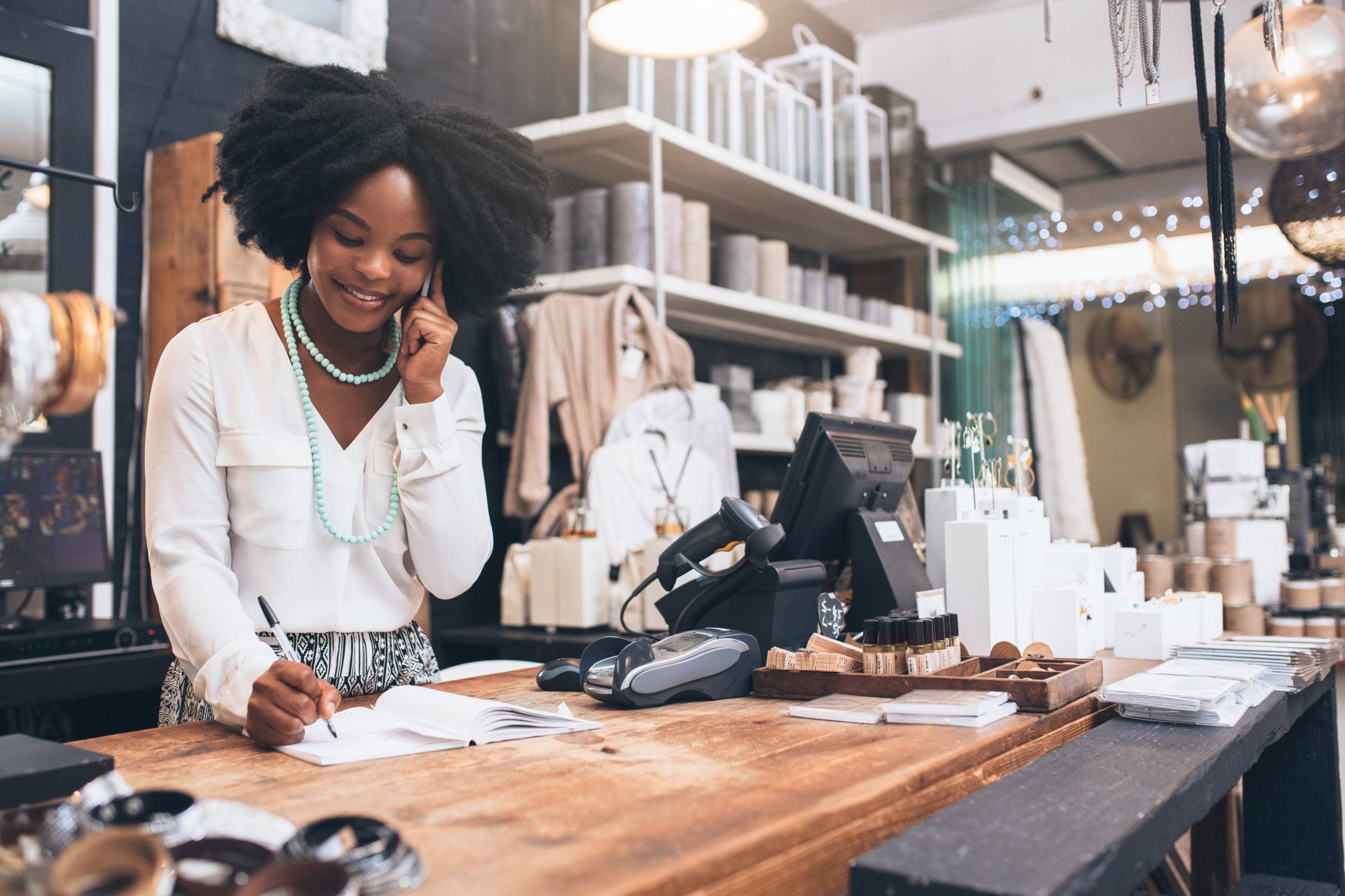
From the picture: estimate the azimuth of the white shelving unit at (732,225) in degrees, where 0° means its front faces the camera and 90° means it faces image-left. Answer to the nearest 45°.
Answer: approximately 315°

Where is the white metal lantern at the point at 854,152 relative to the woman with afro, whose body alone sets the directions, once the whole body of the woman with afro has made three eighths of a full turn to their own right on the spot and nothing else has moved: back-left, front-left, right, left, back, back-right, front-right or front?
right

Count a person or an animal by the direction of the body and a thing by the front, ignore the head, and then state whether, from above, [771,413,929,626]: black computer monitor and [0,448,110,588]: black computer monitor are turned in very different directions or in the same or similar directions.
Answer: very different directions

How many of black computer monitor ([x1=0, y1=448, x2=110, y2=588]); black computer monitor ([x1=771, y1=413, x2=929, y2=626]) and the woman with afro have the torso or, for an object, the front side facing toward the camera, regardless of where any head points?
2

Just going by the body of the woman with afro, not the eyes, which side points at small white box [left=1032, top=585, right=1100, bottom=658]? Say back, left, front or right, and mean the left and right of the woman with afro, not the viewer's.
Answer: left

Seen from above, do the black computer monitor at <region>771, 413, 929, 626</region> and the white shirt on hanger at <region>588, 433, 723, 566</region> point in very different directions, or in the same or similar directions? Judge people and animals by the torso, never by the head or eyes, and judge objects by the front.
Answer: very different directions

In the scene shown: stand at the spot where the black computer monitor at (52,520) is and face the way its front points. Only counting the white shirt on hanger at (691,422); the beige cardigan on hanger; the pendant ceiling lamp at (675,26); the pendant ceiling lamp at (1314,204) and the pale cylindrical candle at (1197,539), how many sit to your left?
5
